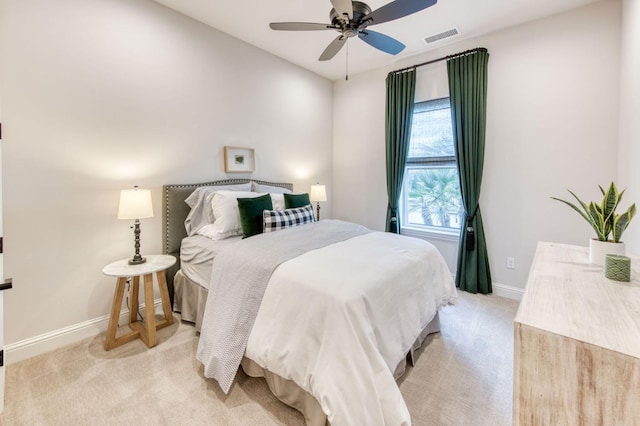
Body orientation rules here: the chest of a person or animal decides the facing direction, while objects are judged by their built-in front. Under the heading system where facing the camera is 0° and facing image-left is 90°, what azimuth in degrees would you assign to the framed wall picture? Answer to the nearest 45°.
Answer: approximately 315°

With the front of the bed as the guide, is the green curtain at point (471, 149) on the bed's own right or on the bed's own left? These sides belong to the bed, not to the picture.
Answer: on the bed's own left

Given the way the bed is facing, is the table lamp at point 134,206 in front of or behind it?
behind

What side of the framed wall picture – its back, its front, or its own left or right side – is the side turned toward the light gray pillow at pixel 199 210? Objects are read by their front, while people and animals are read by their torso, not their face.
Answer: right

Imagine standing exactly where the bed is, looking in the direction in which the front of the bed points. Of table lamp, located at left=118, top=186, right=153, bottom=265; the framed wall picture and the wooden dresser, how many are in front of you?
1
